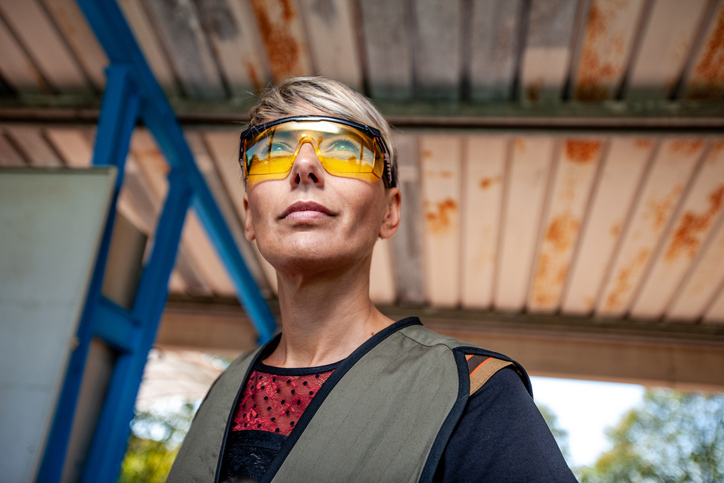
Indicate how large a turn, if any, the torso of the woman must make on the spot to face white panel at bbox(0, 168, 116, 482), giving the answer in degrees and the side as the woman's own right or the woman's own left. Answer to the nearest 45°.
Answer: approximately 90° to the woman's own right

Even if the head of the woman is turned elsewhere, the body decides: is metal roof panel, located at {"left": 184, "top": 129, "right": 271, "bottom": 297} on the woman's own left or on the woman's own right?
on the woman's own right

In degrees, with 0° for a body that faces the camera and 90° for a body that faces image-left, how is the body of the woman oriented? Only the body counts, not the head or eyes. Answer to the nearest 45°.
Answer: approximately 45°

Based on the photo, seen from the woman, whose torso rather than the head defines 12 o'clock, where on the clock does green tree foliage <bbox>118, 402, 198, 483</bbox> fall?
The green tree foliage is roughly at 4 o'clock from the woman.

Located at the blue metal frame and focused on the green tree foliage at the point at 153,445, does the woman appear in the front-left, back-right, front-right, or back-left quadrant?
back-right

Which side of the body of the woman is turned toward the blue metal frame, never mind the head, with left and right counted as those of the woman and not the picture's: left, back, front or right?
right
